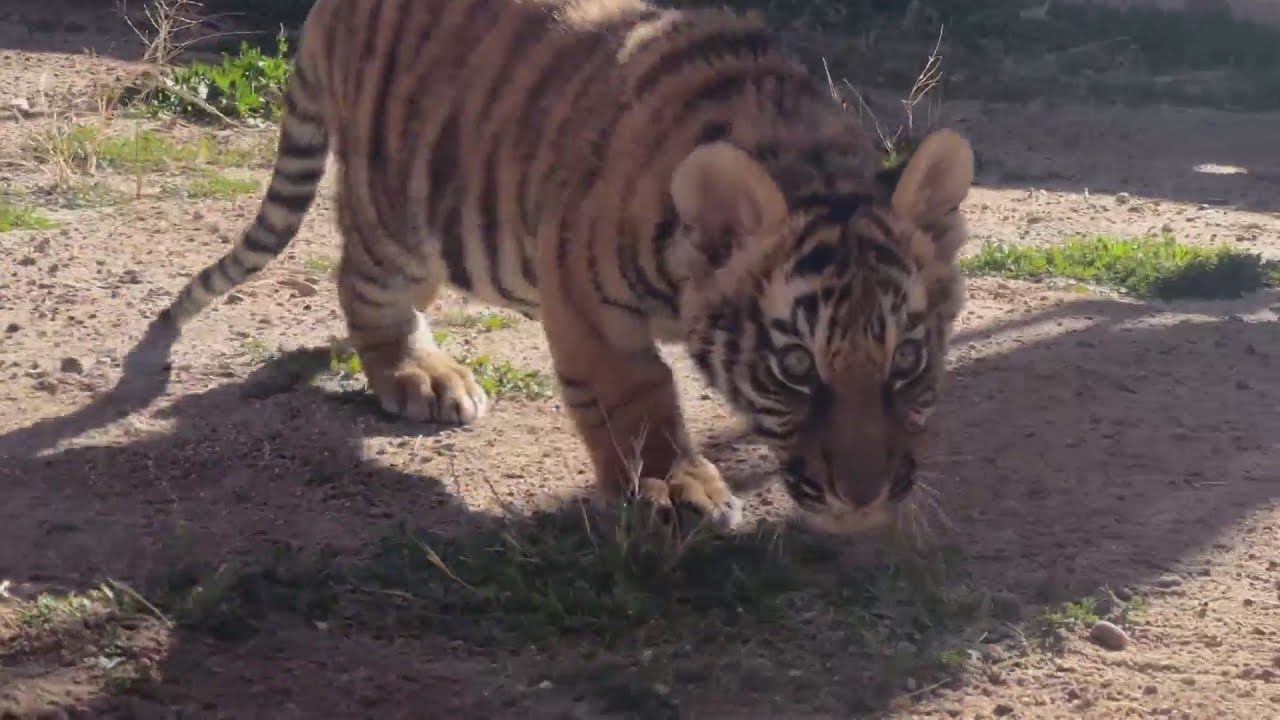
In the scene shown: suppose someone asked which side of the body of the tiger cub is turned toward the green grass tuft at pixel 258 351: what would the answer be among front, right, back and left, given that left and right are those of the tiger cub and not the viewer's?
back

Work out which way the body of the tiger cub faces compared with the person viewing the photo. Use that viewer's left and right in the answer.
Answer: facing the viewer and to the right of the viewer

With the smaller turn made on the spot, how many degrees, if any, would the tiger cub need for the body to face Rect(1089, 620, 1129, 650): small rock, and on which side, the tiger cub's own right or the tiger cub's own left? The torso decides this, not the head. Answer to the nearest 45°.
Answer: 0° — it already faces it

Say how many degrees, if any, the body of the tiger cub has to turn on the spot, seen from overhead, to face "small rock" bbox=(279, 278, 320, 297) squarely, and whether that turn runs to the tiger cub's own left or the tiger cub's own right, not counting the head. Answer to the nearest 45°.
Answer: approximately 180°

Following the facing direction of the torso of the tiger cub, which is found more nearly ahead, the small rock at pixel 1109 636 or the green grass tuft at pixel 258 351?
the small rock
